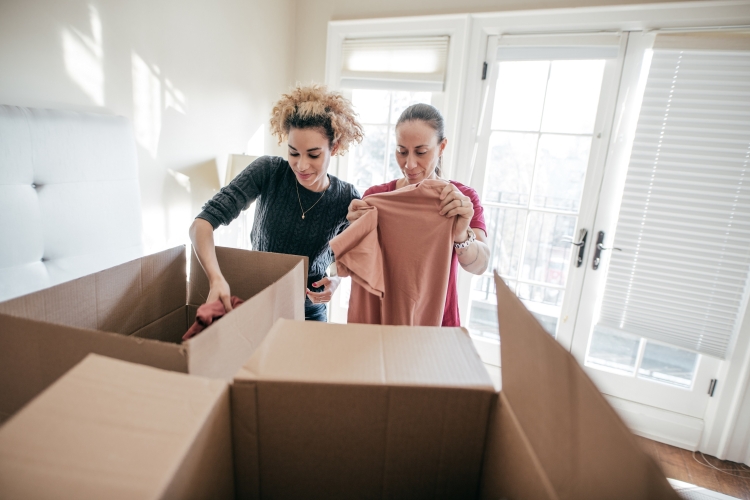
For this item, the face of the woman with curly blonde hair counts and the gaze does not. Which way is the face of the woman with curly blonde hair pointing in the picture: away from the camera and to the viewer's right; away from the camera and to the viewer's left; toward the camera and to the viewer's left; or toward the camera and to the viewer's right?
toward the camera and to the viewer's left

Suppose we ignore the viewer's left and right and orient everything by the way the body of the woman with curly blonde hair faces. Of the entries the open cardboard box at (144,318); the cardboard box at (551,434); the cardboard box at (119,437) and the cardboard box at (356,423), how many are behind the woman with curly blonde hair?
0

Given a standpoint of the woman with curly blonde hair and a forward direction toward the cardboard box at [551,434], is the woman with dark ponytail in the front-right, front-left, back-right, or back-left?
front-left

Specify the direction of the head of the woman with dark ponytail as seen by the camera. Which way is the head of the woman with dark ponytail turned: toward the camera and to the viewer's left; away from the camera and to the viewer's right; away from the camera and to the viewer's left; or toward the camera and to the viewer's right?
toward the camera and to the viewer's left

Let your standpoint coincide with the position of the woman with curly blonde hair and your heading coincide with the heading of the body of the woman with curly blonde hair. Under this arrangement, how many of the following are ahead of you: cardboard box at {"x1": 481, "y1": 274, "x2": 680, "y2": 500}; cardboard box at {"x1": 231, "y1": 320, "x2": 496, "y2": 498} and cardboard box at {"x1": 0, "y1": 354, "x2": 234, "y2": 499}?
3

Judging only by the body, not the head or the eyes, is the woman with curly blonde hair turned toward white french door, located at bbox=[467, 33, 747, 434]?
no

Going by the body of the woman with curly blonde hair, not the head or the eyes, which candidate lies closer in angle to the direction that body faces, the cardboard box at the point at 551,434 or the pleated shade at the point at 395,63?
the cardboard box

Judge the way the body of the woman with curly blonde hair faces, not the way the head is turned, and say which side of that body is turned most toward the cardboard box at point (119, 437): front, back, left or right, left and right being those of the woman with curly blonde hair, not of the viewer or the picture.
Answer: front

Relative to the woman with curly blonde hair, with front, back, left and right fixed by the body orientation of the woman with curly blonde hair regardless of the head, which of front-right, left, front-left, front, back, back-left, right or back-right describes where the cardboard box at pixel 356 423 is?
front

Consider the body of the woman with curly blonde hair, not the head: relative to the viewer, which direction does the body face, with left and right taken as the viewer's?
facing the viewer

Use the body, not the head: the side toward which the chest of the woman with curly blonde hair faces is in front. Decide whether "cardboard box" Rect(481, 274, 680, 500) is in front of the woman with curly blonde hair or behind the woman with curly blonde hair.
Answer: in front

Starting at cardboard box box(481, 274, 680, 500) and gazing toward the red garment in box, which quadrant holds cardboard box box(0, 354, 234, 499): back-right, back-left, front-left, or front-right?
front-left

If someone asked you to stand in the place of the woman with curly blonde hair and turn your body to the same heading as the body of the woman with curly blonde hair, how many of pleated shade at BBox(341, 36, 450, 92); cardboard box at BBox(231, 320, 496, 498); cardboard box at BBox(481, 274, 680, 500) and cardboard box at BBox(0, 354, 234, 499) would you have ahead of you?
3

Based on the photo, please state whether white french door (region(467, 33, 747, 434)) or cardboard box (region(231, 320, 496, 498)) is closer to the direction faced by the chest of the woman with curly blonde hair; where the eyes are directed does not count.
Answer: the cardboard box
